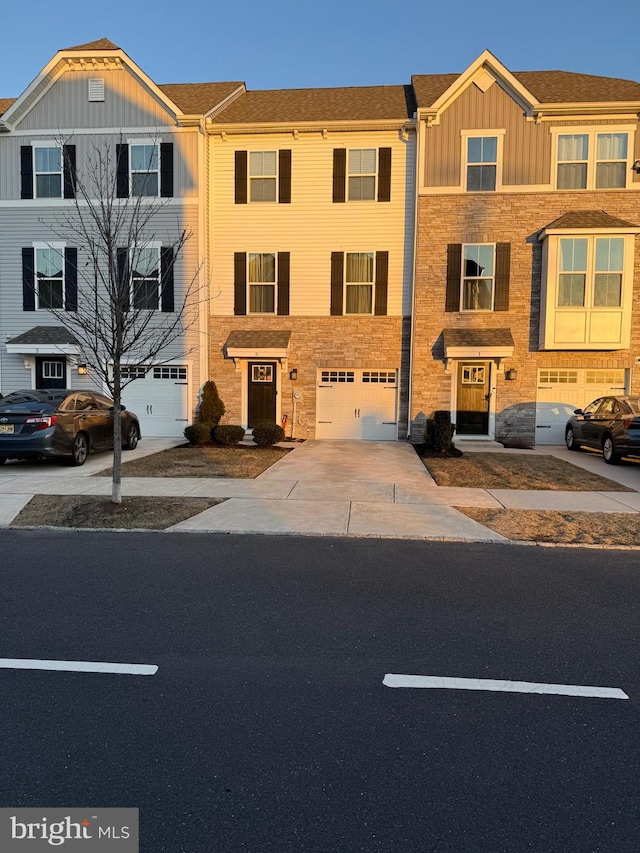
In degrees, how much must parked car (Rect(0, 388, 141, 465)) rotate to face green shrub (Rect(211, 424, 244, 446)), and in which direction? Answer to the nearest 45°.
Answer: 0° — it already faces it

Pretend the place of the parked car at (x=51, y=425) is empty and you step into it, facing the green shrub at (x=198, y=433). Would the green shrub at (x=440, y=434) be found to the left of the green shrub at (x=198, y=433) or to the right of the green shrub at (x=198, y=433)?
right

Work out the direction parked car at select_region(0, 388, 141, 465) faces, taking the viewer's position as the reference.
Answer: facing away from the viewer and to the right of the viewer
